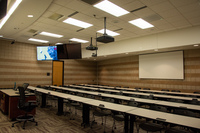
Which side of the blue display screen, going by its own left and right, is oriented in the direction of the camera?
front

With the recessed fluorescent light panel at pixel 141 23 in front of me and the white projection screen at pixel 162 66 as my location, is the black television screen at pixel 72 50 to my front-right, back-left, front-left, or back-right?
front-right

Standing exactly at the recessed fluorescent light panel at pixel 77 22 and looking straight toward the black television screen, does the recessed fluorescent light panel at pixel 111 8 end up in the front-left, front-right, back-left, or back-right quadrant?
back-right

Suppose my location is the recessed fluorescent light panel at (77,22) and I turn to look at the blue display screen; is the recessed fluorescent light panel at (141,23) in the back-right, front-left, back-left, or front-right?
back-right

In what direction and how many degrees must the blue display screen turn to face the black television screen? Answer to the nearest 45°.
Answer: approximately 45° to its left

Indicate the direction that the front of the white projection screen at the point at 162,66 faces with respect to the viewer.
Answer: facing the viewer and to the left of the viewer

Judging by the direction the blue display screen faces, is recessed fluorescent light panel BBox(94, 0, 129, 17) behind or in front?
in front

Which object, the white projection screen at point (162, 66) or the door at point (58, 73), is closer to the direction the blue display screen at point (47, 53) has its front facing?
the white projection screen

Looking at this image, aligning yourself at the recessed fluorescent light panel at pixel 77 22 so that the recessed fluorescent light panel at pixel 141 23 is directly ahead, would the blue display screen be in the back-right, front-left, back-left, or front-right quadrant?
back-left

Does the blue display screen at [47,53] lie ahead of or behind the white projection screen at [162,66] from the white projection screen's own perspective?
ahead

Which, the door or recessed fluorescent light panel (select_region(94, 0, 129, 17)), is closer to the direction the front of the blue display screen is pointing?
the recessed fluorescent light panel

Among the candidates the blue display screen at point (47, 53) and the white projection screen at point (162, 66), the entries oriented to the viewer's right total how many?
0

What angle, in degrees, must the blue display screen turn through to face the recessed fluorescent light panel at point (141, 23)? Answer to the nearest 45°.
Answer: approximately 45° to its left
